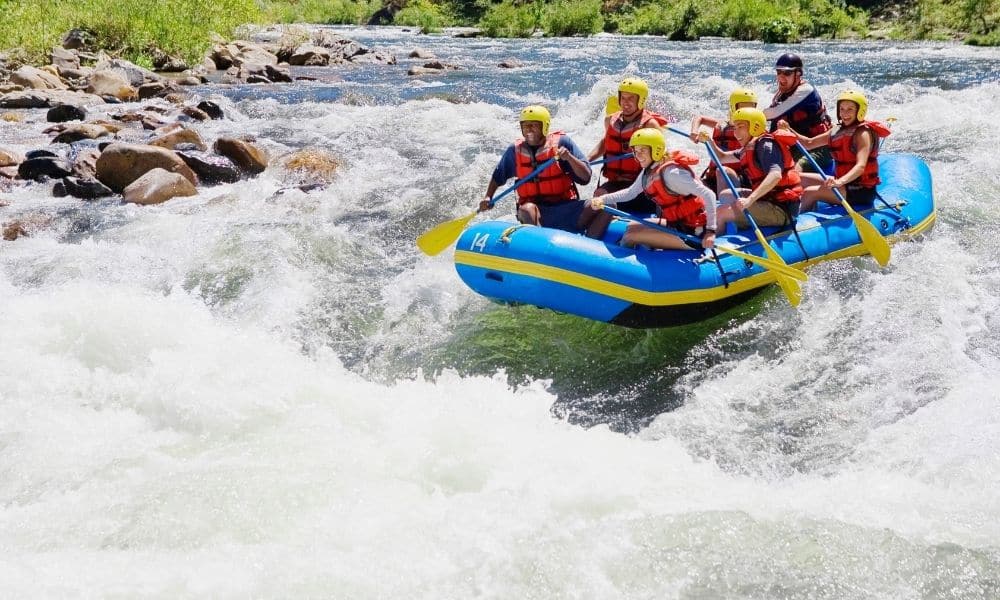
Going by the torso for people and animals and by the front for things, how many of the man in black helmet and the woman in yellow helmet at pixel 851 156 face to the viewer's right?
0

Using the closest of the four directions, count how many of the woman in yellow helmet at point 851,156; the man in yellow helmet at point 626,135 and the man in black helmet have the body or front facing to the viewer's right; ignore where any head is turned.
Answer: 0

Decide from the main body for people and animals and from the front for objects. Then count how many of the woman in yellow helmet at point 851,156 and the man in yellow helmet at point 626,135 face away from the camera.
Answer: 0

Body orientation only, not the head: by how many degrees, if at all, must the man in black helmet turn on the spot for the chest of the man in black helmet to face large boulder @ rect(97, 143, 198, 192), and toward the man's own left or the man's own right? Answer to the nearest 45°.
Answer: approximately 45° to the man's own right

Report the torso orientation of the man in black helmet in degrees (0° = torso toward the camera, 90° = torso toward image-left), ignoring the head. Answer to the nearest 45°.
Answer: approximately 45°

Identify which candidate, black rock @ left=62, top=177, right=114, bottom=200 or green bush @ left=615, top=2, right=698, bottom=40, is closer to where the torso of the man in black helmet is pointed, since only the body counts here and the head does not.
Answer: the black rock

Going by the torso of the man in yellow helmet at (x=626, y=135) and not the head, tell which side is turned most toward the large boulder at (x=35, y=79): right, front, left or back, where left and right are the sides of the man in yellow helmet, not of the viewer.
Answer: right

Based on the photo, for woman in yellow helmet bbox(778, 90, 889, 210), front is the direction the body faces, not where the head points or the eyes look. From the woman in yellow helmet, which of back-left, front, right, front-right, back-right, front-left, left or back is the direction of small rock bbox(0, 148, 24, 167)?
front-right

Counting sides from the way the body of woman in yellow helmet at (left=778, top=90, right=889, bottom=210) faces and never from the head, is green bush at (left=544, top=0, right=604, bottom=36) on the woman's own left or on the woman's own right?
on the woman's own right

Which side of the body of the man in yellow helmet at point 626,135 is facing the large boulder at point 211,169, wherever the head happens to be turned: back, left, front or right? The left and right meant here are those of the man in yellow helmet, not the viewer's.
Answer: right

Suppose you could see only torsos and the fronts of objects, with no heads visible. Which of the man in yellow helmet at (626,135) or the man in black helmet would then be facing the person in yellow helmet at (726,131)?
the man in black helmet

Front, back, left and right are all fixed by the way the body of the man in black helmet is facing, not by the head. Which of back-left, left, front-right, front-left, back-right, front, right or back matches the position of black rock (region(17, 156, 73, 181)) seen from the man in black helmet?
front-right

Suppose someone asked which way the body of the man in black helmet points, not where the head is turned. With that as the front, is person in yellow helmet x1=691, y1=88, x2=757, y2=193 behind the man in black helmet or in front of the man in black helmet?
in front

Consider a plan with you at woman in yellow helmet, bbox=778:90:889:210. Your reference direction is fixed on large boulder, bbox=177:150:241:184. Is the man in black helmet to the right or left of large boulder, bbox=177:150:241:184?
right

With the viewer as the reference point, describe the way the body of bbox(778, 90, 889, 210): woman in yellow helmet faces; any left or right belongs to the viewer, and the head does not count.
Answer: facing the viewer and to the left of the viewer

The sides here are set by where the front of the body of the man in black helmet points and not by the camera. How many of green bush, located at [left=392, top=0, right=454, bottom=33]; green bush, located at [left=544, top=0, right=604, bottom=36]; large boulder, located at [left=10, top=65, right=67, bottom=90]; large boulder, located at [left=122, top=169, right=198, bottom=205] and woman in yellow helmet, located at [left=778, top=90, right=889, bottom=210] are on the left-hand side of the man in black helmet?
1
